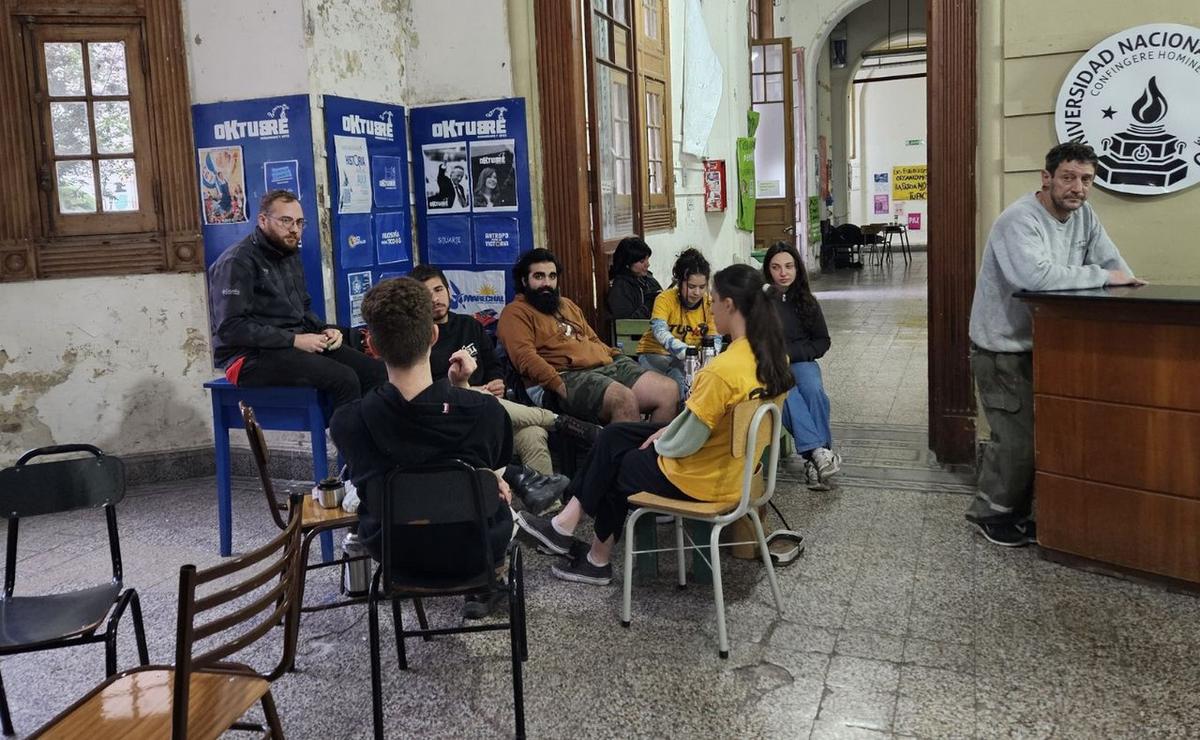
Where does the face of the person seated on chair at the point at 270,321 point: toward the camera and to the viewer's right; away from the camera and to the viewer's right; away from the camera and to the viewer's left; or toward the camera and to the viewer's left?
toward the camera and to the viewer's right

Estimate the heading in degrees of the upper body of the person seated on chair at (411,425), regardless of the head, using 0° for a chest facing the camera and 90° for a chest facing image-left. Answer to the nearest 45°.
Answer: approximately 180°

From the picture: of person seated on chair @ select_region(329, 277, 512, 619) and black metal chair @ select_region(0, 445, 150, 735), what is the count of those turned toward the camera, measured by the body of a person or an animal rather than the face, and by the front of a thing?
1

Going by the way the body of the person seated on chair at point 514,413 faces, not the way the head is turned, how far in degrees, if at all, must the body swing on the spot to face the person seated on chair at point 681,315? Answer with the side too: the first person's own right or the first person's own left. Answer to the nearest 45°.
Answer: approximately 90° to the first person's own left

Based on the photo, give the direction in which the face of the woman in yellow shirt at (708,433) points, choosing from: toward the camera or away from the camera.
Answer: away from the camera

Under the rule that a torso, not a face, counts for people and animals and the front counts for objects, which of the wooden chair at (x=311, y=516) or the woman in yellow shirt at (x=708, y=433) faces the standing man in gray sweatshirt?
the wooden chair

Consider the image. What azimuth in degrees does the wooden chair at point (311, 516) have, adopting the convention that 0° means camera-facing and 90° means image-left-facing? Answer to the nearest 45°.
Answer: approximately 270°
